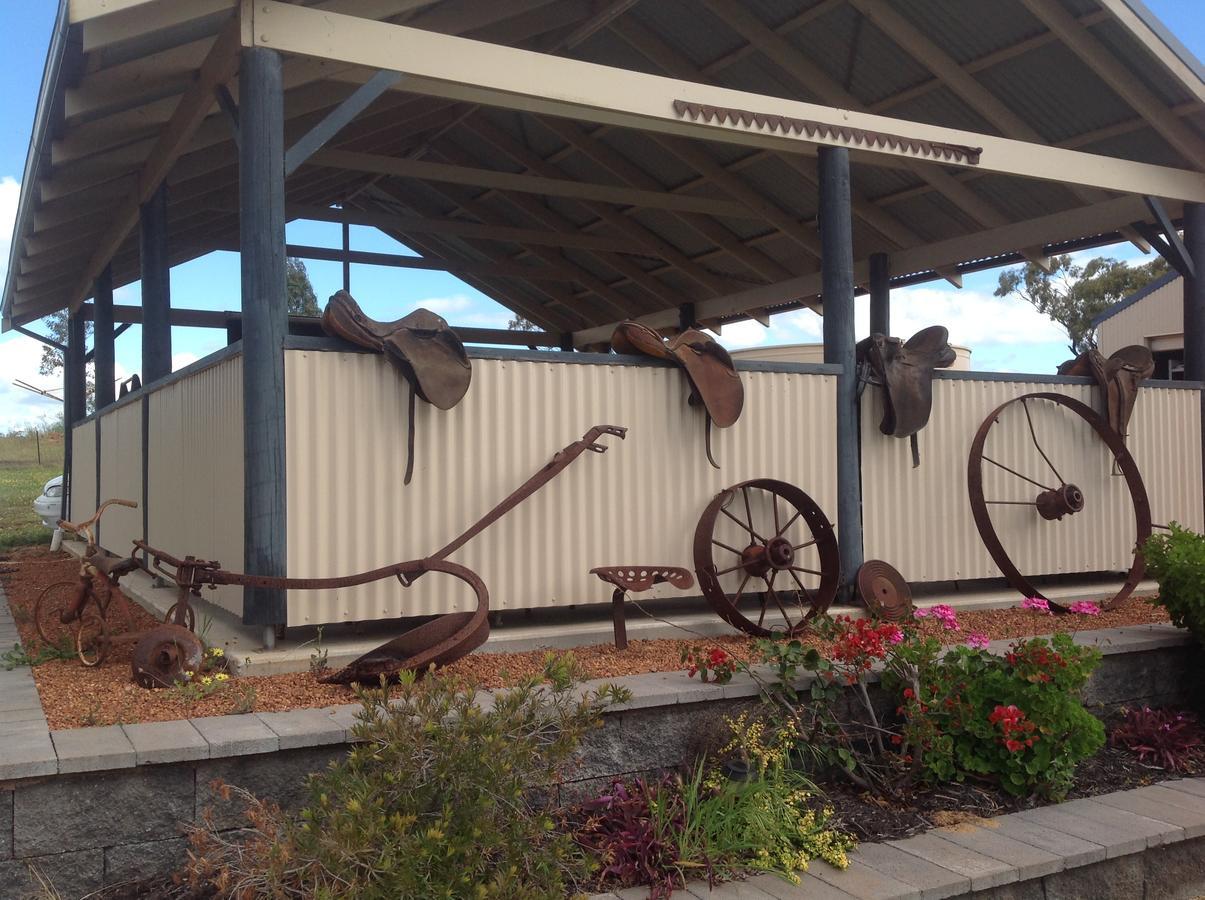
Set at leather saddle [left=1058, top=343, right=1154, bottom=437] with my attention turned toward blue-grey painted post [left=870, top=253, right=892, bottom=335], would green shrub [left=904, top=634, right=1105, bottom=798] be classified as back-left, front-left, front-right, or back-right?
back-left

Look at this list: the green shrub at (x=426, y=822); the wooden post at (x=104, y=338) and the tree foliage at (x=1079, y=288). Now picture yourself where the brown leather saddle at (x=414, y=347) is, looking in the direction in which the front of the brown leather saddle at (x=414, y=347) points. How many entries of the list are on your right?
1

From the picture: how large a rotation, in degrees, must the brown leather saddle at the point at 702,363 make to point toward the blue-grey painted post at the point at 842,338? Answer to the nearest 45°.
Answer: approximately 45° to its left

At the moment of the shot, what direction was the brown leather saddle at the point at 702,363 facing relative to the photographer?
facing to the right of the viewer

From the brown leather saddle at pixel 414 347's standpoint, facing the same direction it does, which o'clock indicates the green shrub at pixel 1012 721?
The green shrub is roughly at 1 o'clock from the brown leather saddle.

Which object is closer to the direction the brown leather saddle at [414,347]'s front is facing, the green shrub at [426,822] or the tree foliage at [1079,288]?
the tree foliage

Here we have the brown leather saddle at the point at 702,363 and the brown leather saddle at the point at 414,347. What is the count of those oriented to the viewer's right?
2

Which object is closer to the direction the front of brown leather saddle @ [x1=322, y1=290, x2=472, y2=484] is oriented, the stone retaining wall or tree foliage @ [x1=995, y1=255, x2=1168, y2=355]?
the tree foliage

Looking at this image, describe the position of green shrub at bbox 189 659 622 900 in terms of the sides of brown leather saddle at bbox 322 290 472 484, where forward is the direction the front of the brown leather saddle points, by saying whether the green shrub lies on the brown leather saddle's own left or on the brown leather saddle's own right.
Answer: on the brown leather saddle's own right

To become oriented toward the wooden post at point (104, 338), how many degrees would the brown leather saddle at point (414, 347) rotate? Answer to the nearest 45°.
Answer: approximately 135° to its left

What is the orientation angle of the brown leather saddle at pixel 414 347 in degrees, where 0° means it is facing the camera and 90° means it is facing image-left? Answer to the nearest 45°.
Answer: approximately 270°
